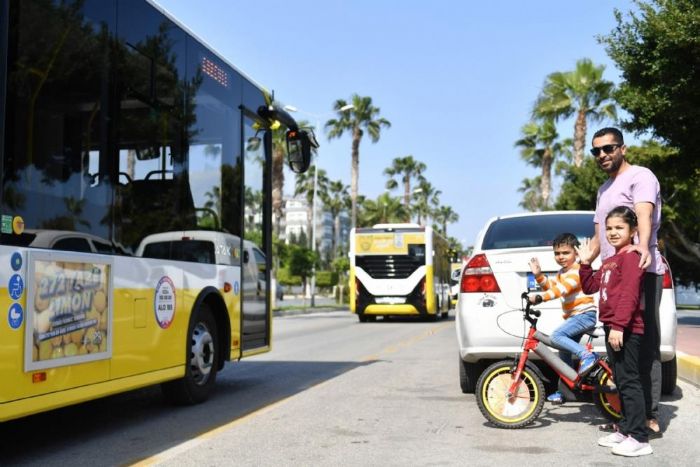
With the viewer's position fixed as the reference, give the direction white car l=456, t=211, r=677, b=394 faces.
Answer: facing away from the viewer

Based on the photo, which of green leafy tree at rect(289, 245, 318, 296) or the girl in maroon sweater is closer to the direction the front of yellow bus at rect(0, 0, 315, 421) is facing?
the green leafy tree

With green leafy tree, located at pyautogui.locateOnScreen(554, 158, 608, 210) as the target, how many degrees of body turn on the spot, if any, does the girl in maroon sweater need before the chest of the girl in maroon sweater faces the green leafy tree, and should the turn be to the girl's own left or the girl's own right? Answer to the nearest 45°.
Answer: approximately 135° to the girl's own right

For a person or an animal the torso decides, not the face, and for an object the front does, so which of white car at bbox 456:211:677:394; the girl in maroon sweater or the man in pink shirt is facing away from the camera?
the white car

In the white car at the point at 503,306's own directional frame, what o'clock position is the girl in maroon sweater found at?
The girl in maroon sweater is roughly at 5 o'clock from the white car.

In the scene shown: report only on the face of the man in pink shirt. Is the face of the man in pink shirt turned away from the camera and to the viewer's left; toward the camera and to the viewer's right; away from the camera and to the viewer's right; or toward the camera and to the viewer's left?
toward the camera and to the viewer's left

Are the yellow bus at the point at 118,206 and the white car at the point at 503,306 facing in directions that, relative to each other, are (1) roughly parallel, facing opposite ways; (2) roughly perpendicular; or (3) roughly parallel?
roughly parallel

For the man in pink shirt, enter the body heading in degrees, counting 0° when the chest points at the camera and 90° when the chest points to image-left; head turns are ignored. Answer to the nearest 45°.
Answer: approximately 45°

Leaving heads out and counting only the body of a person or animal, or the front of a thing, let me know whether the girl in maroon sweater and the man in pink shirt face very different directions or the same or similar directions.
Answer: same or similar directions

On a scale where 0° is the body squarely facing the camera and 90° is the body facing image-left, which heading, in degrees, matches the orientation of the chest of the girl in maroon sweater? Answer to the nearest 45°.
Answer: approximately 45°

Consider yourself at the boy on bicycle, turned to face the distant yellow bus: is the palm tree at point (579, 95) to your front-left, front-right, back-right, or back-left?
front-right
